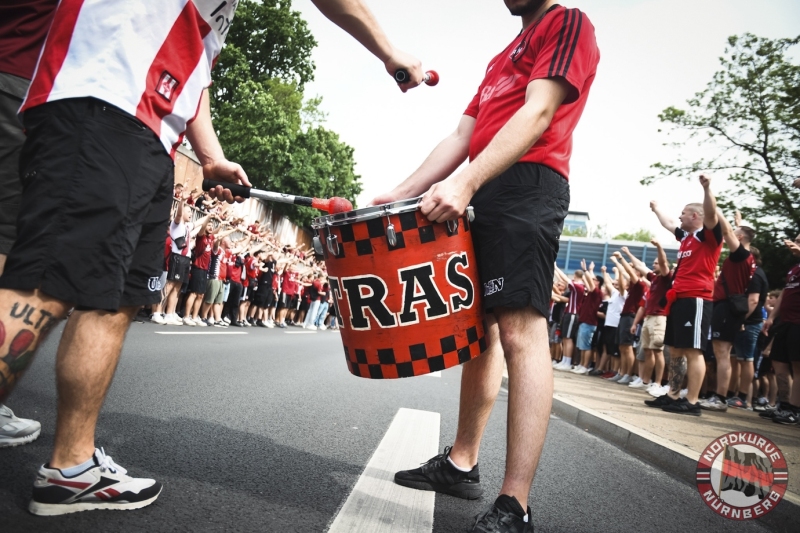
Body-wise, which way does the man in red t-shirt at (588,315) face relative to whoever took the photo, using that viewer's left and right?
facing to the left of the viewer

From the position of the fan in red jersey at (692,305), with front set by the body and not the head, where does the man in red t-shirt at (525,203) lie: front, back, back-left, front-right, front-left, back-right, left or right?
left

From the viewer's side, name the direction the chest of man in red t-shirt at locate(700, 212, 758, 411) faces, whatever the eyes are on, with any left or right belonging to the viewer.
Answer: facing to the left of the viewer

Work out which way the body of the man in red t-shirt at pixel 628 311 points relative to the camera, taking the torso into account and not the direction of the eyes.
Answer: to the viewer's left

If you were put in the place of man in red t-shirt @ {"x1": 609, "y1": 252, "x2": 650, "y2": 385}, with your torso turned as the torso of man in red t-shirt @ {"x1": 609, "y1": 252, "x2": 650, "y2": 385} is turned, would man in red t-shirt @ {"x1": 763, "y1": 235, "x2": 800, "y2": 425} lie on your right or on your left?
on your left

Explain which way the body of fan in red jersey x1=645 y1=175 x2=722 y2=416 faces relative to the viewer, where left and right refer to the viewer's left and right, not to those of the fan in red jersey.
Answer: facing to the left of the viewer

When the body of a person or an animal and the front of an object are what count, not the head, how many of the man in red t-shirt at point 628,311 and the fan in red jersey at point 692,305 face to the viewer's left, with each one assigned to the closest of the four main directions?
2

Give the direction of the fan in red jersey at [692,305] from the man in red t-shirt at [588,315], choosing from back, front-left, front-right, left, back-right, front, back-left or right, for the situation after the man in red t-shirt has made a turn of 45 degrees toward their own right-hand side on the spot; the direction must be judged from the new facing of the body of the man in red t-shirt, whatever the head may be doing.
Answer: back-left

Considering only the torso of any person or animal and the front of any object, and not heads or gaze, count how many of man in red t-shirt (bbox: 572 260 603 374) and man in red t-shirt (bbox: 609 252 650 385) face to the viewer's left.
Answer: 2

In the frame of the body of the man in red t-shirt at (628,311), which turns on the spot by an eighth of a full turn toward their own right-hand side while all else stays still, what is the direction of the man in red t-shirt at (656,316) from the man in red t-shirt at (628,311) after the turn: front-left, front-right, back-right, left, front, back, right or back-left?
back-left

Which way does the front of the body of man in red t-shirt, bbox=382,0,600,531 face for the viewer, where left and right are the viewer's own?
facing to the left of the viewer

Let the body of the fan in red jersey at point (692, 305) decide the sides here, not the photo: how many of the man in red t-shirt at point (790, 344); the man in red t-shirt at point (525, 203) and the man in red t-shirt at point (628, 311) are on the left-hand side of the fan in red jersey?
1
